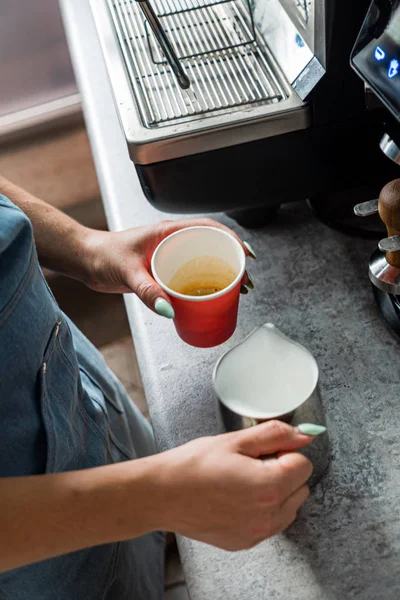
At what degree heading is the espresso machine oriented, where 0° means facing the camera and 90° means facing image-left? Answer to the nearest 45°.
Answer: approximately 90°
